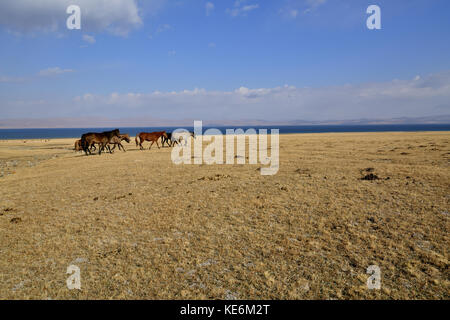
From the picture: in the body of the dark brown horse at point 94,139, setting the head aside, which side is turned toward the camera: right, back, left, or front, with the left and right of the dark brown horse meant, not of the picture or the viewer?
right
